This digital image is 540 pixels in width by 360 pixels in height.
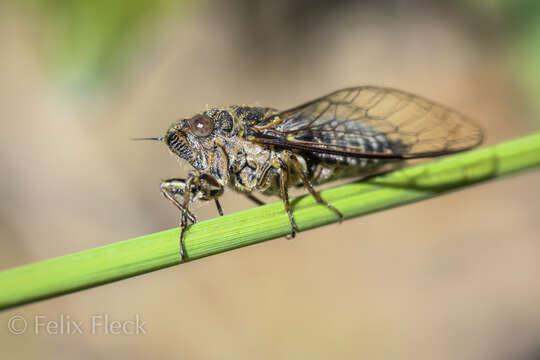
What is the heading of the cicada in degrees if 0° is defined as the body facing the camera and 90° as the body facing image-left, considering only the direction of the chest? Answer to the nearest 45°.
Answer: approximately 90°
